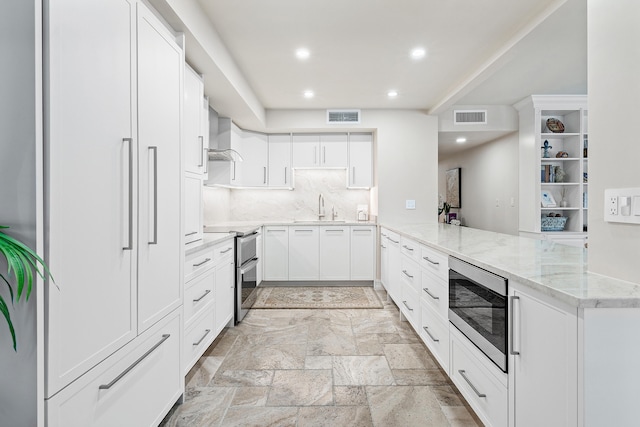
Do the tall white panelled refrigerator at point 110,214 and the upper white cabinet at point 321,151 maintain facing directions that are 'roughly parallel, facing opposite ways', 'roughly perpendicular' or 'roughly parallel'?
roughly perpendicular

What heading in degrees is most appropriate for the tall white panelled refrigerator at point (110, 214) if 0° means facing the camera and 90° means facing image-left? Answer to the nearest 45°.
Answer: approximately 315°

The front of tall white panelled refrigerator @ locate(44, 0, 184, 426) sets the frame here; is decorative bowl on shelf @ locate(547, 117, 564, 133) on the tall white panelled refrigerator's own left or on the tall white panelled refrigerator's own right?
on the tall white panelled refrigerator's own left

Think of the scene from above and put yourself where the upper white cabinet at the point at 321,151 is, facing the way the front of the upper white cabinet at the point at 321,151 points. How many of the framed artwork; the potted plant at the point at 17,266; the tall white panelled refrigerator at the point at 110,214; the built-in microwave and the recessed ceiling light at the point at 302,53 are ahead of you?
4

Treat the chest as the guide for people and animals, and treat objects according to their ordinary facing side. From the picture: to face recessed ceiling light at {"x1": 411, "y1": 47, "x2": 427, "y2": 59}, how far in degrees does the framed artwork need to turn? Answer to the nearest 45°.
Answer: approximately 45° to its left

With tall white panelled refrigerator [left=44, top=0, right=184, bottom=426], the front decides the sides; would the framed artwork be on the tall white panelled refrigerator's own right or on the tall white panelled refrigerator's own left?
on the tall white panelled refrigerator's own left

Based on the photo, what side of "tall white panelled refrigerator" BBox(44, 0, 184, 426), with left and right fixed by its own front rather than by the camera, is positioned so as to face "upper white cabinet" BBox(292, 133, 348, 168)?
left

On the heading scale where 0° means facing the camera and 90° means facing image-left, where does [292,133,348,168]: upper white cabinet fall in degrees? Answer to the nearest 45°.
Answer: approximately 0°
